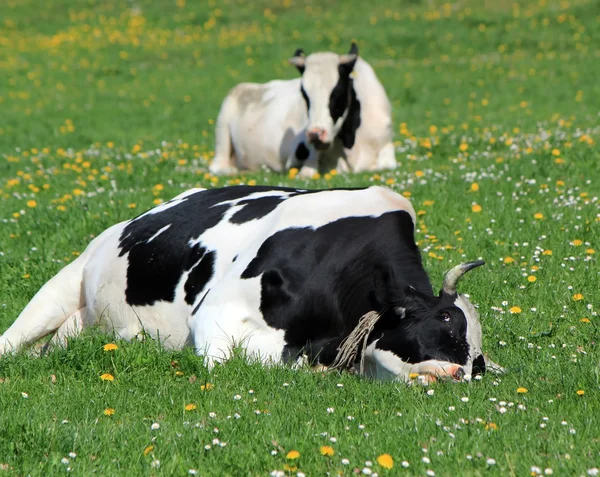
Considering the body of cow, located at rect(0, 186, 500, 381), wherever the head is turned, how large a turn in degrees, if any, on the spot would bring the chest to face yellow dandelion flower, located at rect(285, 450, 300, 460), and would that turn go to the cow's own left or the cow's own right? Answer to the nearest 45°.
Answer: approximately 45° to the cow's own right

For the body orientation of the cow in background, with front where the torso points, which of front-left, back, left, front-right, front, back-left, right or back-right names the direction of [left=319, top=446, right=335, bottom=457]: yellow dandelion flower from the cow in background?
front-right

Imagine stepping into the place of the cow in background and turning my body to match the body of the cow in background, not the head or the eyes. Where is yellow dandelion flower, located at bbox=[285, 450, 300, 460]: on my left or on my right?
on my right

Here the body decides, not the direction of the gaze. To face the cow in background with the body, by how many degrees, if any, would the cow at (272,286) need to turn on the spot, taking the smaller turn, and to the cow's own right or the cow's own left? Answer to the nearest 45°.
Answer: approximately 135° to the cow's own left

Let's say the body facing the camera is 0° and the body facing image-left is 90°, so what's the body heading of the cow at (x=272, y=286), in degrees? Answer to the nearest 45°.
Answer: approximately 315°

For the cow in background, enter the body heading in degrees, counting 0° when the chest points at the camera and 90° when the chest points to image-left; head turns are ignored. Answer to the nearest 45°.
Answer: approximately 315°

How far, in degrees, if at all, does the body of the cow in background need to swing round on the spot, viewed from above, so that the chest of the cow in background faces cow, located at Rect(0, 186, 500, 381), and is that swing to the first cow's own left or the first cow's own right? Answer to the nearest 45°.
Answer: approximately 45° to the first cow's own right

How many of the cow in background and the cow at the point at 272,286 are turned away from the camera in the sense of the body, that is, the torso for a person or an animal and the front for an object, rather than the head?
0

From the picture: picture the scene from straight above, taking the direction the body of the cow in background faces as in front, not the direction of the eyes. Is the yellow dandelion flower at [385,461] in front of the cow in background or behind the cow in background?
in front
